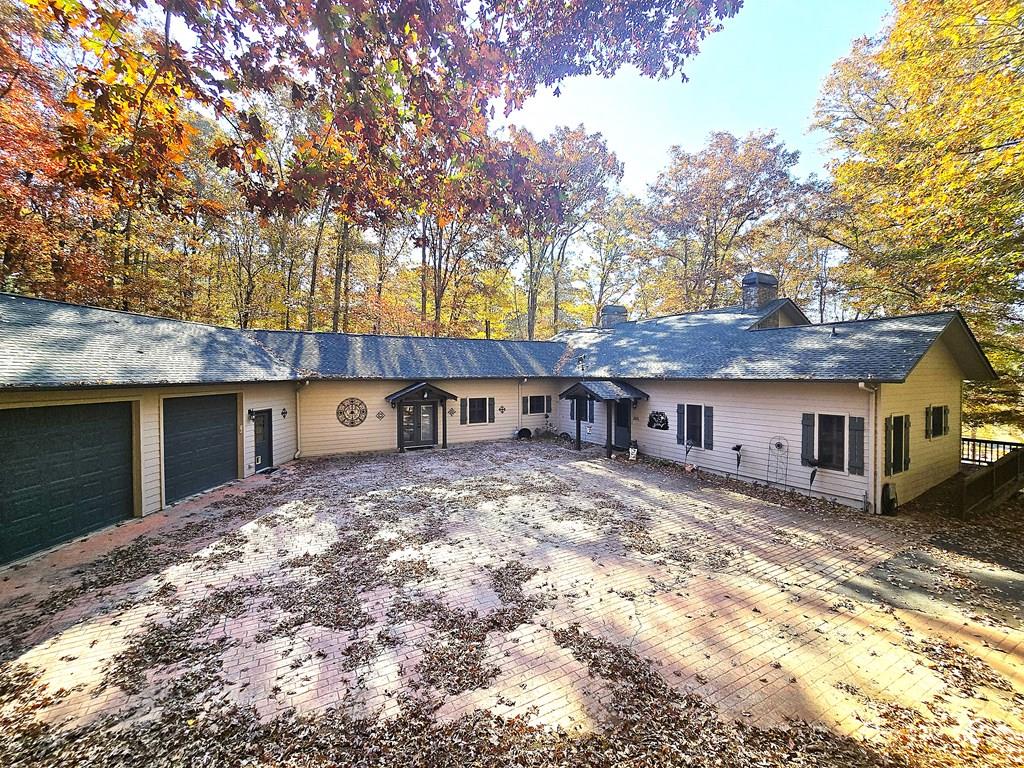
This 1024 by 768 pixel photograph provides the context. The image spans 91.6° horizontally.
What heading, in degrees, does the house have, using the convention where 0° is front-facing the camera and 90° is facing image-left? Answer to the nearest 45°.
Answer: approximately 0°

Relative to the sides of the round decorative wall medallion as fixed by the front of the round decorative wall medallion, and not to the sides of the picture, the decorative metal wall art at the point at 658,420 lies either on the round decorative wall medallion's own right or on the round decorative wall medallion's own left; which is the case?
on the round decorative wall medallion's own left
